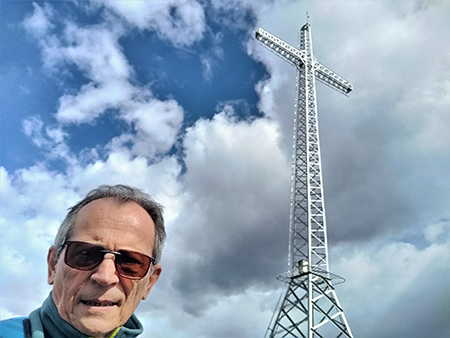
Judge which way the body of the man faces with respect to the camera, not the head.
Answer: toward the camera

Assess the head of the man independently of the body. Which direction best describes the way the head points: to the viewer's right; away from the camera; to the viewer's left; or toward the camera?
toward the camera
